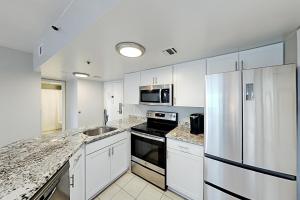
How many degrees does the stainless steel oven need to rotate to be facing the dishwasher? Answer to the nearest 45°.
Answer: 0° — it already faces it

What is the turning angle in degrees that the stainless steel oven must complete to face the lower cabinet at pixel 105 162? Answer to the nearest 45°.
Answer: approximately 45° to its right

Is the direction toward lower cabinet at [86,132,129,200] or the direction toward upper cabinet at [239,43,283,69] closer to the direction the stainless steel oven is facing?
the lower cabinet

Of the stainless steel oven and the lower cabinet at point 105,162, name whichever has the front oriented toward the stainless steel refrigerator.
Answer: the lower cabinet

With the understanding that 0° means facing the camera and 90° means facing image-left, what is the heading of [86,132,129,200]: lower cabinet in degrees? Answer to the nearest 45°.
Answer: approximately 315°

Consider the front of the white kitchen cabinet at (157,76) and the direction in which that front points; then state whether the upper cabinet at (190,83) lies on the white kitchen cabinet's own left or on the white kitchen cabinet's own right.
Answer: on the white kitchen cabinet's own left

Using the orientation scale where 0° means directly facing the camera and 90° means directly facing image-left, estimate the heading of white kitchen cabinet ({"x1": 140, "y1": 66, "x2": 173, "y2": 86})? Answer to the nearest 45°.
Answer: approximately 45°

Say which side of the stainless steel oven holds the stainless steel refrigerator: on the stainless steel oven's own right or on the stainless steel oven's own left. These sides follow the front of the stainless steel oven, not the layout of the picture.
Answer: on the stainless steel oven's own left
